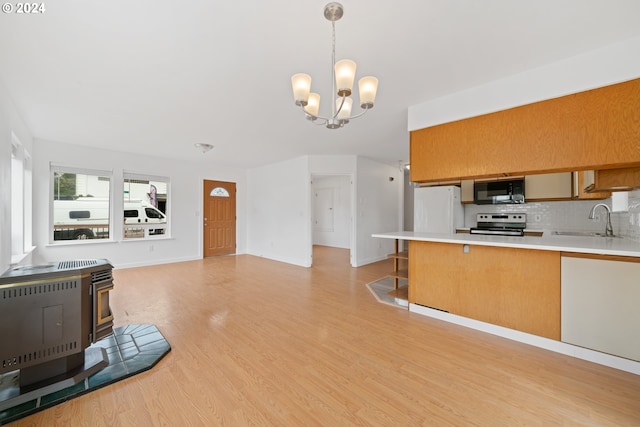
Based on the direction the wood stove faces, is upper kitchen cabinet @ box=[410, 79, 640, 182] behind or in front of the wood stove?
in front

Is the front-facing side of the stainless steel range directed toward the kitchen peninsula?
yes

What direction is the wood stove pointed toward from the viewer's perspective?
to the viewer's right

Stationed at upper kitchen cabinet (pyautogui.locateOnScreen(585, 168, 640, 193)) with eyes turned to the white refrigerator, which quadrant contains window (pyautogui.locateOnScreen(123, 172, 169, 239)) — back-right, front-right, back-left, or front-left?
front-left

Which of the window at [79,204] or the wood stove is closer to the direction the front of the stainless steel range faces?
the wood stove

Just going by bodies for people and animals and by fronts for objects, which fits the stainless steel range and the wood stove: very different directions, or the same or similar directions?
very different directions

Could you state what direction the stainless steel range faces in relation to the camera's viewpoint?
facing the viewer

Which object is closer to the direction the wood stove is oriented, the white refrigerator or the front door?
the white refrigerator

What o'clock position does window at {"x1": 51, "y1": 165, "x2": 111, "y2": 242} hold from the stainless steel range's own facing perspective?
The window is roughly at 2 o'clock from the stainless steel range.

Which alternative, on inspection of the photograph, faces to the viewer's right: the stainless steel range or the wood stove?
the wood stove

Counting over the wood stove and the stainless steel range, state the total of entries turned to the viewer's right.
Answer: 1
